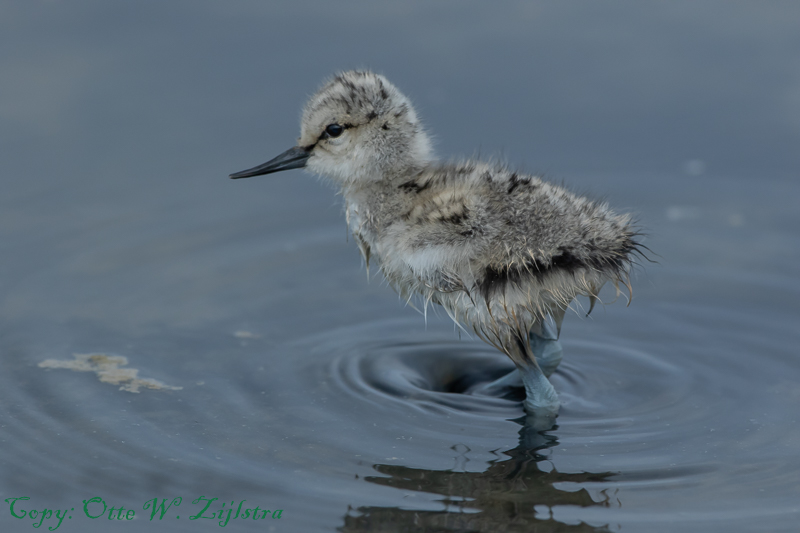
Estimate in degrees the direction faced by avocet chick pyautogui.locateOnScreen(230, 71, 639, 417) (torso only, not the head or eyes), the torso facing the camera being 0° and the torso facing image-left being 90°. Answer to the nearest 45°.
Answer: approximately 90°
